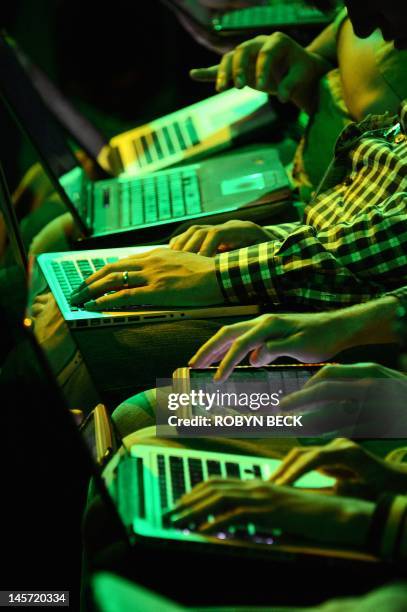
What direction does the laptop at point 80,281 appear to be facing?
to the viewer's right

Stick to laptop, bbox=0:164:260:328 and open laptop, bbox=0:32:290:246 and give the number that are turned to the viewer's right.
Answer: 2

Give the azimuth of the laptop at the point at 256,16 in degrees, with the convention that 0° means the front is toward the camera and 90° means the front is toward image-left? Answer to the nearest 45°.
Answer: approximately 270°

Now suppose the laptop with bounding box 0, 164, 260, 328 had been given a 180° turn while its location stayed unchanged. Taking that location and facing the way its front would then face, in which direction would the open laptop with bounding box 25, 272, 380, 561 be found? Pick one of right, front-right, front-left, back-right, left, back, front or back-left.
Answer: left

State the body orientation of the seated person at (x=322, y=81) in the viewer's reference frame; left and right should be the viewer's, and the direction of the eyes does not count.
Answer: facing to the left of the viewer

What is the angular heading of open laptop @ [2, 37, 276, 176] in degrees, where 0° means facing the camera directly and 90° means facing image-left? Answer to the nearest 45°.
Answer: approximately 270°

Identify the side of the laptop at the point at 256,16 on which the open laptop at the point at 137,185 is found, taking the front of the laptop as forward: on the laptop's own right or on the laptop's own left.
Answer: on the laptop's own right

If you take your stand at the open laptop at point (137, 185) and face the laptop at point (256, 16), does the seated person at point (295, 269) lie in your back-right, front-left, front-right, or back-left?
back-right

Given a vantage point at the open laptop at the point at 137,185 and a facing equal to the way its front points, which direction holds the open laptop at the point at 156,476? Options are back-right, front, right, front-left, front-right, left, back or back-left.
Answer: right

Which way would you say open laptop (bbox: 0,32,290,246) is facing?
to the viewer's right
